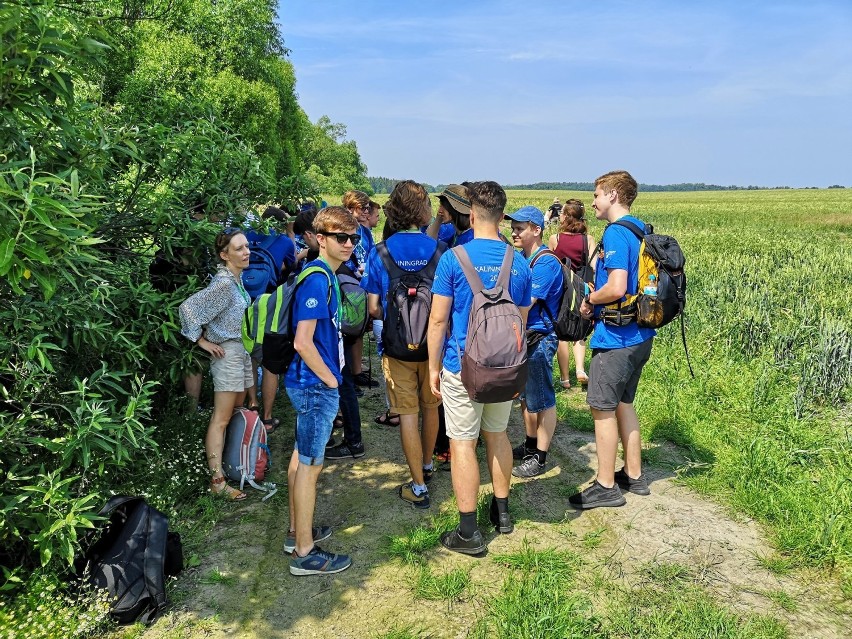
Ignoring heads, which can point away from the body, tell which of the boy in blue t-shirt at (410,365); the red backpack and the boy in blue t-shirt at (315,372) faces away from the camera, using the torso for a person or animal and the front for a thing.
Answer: the boy in blue t-shirt at (410,365)

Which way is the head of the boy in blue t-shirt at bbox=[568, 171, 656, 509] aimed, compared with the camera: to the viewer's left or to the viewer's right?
to the viewer's left

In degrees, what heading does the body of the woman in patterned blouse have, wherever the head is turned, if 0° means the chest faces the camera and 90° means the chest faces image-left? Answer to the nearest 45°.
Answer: approximately 270°

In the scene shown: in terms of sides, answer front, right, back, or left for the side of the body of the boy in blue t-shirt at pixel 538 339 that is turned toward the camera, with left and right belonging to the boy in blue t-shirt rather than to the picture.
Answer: left

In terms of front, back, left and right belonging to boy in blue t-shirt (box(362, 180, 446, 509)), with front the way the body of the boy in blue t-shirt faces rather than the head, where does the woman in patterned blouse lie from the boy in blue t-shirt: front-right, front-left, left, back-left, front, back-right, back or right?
left

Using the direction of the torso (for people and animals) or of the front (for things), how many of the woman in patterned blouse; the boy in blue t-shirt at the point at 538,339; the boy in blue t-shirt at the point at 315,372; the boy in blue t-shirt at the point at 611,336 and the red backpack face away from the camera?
0

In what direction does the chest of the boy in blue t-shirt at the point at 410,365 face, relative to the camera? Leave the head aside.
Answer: away from the camera

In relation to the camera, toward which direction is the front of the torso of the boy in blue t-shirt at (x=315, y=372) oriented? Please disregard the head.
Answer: to the viewer's right

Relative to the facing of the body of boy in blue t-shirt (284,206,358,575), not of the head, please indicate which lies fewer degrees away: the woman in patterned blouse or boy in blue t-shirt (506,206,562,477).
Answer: the boy in blue t-shirt

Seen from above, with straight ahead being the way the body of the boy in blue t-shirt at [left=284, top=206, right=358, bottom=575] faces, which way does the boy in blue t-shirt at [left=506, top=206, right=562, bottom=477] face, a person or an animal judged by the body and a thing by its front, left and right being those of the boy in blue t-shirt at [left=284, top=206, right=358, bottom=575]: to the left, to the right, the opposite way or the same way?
the opposite way

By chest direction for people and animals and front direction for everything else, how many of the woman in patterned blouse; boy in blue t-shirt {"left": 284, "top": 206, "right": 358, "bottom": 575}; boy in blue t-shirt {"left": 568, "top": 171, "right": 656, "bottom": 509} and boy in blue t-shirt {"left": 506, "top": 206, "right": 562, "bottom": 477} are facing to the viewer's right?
2

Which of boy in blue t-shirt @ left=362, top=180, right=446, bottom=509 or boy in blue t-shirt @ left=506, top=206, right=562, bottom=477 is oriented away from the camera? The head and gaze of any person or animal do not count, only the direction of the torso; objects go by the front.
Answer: boy in blue t-shirt @ left=362, top=180, right=446, bottom=509

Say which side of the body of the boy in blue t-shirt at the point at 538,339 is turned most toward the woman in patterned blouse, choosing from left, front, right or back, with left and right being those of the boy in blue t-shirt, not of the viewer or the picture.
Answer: front
